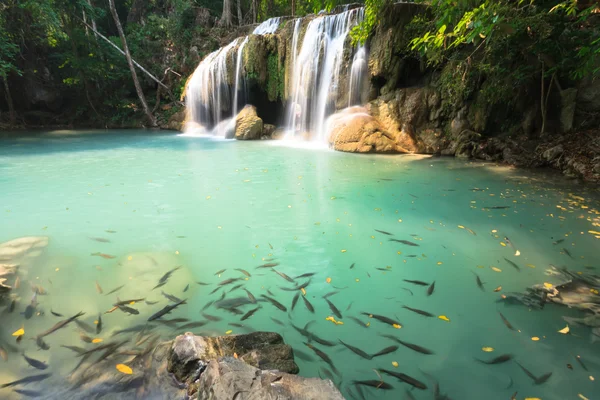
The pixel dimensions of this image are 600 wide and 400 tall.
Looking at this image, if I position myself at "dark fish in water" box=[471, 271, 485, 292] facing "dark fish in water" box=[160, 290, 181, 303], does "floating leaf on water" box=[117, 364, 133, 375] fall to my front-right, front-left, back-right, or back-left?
front-left

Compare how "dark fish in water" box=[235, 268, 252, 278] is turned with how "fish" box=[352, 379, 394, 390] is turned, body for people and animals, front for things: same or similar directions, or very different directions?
same or similar directions

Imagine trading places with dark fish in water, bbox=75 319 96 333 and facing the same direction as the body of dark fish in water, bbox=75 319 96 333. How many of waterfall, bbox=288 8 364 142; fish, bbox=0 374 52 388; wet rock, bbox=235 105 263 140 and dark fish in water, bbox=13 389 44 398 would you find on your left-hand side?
2

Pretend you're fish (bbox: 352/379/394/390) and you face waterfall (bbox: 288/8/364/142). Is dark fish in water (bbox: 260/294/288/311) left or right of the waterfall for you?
left
